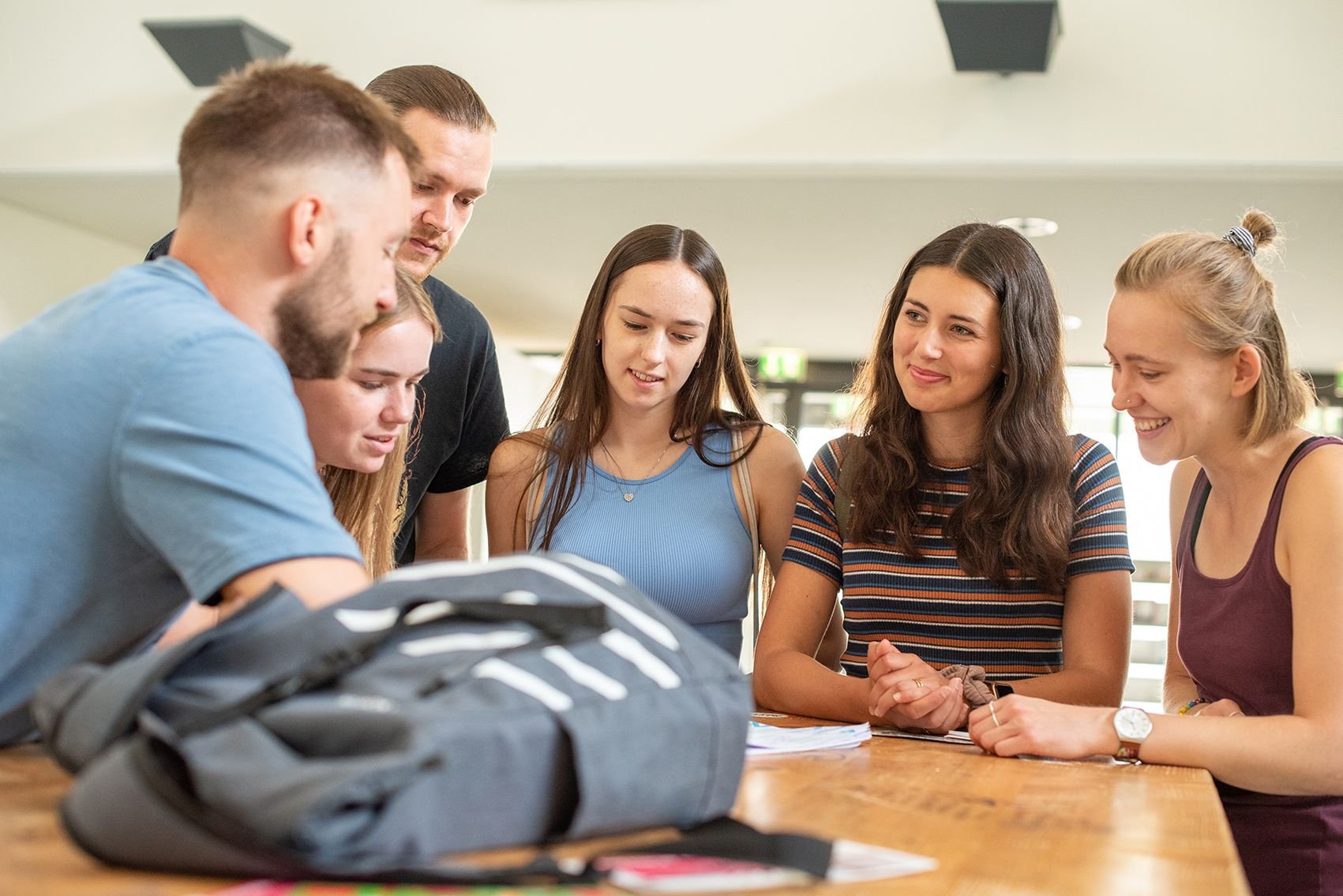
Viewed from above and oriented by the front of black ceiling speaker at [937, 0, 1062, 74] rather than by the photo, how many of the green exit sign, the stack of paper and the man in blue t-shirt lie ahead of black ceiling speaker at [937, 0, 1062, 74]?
2

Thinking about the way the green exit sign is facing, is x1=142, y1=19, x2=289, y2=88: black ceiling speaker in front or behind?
in front

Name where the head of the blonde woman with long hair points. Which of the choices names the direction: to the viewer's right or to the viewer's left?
to the viewer's right

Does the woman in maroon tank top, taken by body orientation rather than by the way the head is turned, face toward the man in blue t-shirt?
yes

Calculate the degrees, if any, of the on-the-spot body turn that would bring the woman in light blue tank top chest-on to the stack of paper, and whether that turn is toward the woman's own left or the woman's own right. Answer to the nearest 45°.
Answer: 0° — they already face it

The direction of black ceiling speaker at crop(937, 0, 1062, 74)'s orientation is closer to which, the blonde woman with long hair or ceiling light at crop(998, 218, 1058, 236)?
the blonde woman with long hair

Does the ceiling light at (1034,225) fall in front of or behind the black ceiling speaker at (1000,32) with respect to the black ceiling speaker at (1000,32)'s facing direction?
behind

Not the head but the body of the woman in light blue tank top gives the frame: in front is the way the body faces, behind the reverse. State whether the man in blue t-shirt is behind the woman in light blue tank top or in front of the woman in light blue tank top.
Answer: in front
